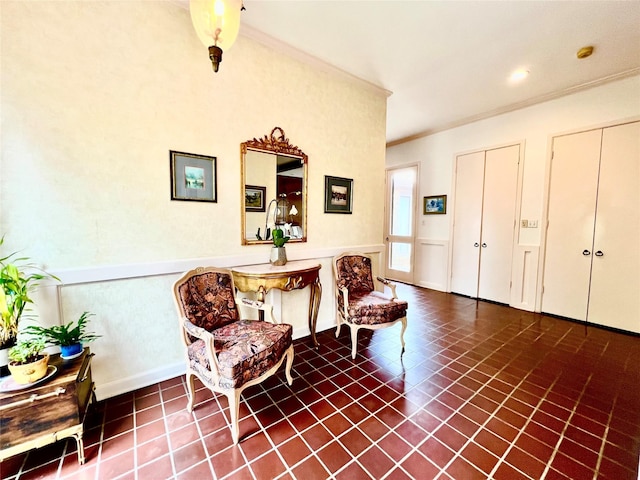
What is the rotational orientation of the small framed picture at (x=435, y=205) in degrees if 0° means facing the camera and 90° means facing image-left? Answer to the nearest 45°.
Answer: approximately 0°

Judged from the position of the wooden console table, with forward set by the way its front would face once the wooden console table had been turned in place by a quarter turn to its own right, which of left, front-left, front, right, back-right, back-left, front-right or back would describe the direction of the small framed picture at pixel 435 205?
back

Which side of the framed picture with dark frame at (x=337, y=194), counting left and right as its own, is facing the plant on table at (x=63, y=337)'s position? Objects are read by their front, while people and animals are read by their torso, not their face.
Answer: right

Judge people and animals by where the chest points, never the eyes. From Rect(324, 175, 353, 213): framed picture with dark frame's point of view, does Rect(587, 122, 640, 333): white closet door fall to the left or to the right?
on its left

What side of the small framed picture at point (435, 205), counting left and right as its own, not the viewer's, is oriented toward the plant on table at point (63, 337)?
front

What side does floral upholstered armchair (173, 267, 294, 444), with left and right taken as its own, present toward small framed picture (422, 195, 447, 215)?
left

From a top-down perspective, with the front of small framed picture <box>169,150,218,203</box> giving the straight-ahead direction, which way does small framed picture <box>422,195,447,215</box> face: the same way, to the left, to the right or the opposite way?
to the right

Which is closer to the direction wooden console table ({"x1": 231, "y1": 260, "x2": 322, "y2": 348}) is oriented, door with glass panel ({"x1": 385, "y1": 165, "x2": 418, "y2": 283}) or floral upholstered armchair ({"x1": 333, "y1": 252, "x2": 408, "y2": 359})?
the floral upholstered armchair
